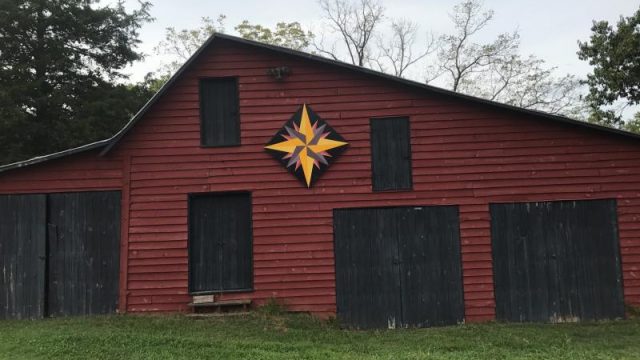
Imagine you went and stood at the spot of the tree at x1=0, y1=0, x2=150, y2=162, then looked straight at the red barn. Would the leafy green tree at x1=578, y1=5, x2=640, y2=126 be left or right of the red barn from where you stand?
left

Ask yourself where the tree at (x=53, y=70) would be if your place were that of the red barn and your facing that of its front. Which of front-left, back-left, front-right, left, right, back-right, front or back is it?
back-right

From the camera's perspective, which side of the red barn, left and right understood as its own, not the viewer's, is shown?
front

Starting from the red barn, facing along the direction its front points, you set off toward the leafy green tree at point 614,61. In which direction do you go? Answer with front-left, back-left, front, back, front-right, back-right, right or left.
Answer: back-left

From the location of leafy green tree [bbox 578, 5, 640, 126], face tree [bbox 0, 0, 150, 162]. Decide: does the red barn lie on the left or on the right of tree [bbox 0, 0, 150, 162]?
left
